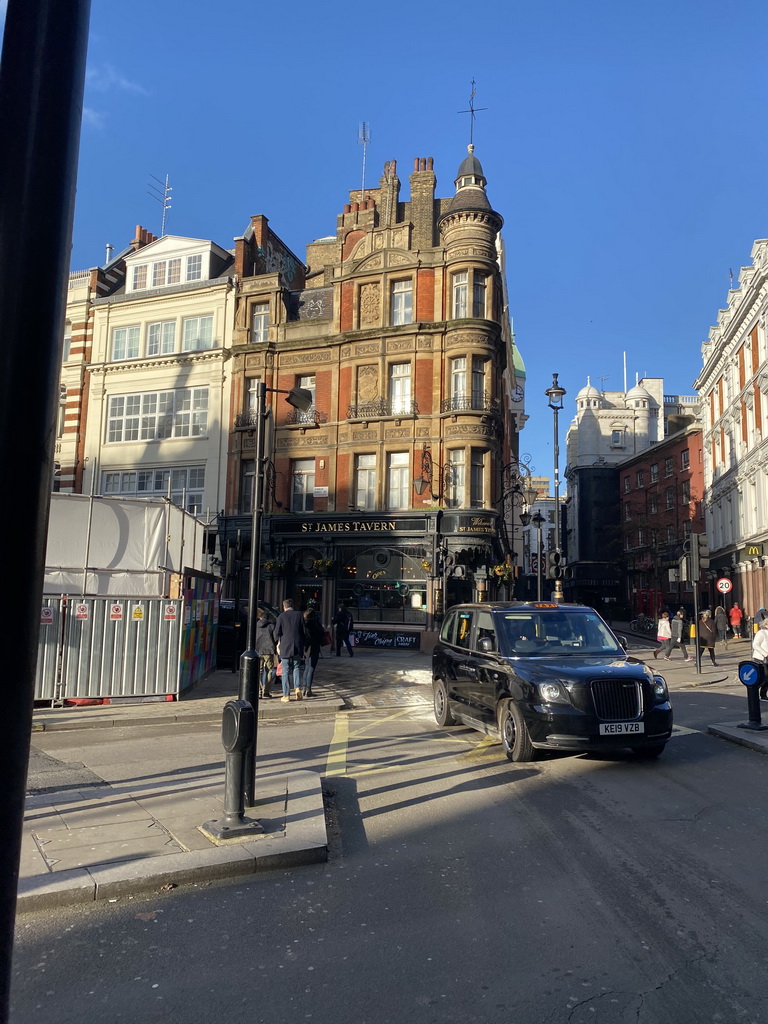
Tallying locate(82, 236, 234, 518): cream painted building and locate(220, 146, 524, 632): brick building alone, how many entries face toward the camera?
2

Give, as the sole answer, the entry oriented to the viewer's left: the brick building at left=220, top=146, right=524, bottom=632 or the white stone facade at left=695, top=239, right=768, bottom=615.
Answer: the white stone facade

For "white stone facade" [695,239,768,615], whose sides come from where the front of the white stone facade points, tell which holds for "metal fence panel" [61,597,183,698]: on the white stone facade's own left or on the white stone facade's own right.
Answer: on the white stone facade's own left

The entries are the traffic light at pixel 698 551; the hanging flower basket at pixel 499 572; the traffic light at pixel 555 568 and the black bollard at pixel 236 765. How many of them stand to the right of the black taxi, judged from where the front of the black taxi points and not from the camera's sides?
1

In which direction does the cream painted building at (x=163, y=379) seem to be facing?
toward the camera

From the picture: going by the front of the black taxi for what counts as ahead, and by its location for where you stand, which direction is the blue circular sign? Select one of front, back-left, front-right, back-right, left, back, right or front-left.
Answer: left

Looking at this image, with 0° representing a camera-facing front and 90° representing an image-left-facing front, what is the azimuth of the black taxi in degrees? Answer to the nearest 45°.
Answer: approximately 315°

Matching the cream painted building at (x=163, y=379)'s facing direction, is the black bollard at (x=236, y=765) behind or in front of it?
in front

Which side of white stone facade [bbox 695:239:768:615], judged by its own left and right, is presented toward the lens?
left

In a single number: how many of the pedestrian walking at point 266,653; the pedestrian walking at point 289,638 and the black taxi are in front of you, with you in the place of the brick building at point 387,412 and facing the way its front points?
3

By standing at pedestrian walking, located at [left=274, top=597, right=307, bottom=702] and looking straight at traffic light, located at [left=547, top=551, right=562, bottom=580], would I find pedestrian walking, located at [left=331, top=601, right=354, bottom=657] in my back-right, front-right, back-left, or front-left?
front-left
